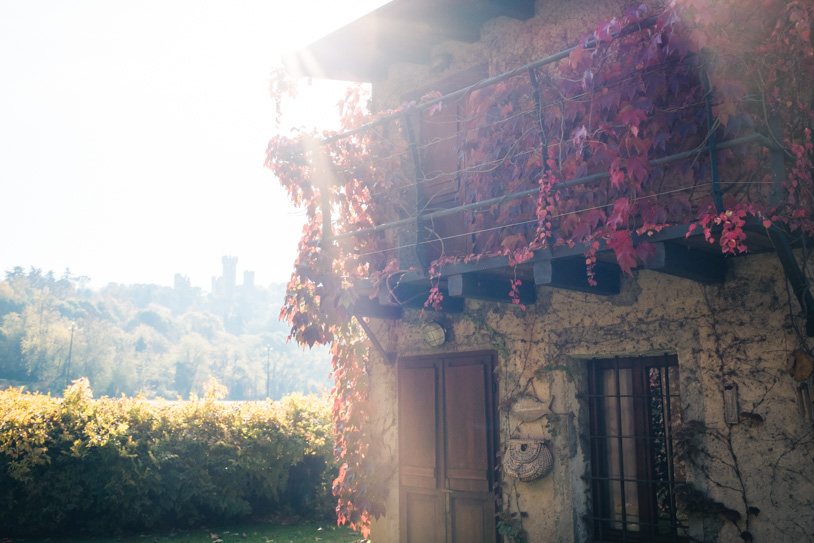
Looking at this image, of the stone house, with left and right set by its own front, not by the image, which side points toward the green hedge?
right

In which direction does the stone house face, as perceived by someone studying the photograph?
facing the viewer and to the left of the viewer
